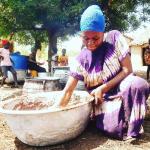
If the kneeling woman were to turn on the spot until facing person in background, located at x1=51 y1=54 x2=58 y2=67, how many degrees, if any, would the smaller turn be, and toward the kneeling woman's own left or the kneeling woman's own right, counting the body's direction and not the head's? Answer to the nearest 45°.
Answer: approximately 135° to the kneeling woman's own right

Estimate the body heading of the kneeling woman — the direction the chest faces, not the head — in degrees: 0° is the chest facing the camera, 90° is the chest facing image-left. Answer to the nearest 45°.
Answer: approximately 45°

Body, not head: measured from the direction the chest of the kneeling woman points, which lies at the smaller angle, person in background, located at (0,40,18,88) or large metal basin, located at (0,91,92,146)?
the large metal basin

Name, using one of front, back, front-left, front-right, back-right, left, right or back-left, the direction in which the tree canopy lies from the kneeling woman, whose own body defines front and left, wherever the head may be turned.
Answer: back-right

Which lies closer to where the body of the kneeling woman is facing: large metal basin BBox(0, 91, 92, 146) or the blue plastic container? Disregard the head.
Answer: the large metal basin

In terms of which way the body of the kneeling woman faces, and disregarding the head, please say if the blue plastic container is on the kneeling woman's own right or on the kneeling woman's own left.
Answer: on the kneeling woman's own right

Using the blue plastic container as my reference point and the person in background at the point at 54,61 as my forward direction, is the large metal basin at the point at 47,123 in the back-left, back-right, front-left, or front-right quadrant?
back-right

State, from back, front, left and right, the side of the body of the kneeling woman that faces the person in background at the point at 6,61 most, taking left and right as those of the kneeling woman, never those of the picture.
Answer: right

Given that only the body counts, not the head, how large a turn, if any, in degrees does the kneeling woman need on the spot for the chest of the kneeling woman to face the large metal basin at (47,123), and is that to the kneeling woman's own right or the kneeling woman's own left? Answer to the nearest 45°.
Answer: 0° — they already face it
